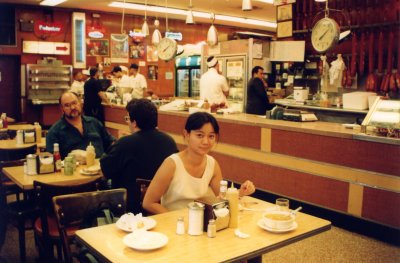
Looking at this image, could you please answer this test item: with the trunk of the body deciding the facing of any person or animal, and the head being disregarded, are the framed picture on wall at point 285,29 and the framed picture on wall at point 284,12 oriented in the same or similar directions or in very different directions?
same or similar directions

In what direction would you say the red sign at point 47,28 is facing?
toward the camera

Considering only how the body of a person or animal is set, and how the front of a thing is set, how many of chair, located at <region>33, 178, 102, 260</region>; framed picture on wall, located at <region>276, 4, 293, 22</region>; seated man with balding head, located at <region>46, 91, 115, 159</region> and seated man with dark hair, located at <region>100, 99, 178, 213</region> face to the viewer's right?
0

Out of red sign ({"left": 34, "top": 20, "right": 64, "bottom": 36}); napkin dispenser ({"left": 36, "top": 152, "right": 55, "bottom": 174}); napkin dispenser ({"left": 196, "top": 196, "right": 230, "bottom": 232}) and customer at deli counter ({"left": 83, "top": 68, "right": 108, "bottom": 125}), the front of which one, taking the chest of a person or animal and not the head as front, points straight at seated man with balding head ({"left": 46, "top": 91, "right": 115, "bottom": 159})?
the red sign

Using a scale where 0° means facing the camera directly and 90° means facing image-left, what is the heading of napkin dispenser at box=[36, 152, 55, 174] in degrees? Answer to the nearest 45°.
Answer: approximately 315°

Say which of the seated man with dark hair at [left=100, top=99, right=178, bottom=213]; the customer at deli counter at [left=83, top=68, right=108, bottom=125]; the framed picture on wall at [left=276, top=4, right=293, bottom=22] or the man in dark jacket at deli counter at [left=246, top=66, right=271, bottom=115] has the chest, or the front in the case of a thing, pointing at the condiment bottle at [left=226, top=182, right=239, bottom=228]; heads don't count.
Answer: the framed picture on wall

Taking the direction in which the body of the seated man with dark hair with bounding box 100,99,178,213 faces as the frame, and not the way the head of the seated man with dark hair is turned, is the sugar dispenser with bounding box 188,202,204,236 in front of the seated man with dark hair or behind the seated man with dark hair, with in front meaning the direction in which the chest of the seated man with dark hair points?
behind

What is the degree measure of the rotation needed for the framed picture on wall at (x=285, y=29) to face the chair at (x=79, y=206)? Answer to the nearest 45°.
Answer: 0° — it already faces it

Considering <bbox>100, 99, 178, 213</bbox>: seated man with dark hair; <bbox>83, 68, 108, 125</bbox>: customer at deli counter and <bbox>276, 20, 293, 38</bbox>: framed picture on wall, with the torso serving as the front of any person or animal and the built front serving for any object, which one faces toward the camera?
the framed picture on wall

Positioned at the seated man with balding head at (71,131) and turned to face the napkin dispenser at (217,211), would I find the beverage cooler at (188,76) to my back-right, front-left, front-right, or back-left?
back-left

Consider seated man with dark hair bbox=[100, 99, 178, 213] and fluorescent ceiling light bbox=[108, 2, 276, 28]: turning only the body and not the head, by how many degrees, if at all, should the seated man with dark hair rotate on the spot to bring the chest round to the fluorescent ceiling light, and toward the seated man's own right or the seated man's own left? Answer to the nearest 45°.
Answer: approximately 45° to the seated man's own right

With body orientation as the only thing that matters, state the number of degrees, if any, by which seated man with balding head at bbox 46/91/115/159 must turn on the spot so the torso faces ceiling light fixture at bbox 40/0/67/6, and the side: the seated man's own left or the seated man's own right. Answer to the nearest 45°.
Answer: approximately 180°

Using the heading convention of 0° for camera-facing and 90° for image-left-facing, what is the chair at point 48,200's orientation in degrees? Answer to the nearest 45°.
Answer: approximately 135°

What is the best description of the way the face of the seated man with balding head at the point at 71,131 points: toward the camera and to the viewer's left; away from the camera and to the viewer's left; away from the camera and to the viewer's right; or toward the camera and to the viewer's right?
toward the camera and to the viewer's right
